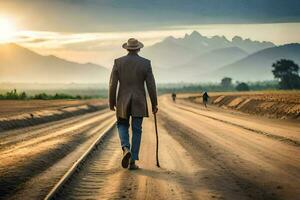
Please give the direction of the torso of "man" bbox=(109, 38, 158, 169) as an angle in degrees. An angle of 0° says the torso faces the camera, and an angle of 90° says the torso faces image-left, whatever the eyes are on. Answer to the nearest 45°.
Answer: approximately 180°

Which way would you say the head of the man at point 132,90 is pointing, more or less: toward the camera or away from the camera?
away from the camera
